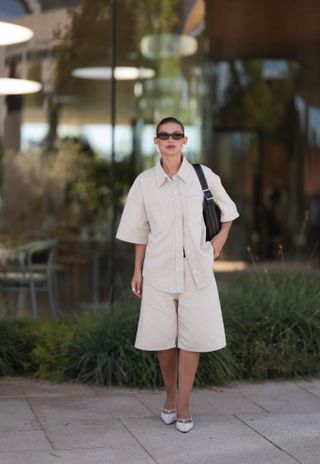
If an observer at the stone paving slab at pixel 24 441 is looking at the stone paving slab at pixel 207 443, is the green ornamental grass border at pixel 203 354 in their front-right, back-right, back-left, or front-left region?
front-left

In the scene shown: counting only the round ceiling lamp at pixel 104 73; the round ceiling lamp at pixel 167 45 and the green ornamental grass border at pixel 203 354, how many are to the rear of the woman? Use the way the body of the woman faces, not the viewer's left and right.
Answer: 3

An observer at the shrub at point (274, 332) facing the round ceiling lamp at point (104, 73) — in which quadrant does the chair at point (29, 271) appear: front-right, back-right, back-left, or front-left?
front-left

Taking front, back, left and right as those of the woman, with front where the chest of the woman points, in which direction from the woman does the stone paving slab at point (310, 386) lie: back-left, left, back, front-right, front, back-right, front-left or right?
back-left

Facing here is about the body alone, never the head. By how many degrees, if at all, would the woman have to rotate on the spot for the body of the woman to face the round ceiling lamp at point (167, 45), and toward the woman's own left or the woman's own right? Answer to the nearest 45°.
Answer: approximately 180°

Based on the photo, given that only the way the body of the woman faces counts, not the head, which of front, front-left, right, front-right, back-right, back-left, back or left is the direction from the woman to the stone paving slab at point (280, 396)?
back-left

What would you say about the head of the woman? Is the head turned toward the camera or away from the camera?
toward the camera

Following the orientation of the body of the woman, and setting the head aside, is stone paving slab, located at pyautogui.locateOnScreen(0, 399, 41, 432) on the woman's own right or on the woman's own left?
on the woman's own right

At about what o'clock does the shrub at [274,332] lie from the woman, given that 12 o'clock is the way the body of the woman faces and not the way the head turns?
The shrub is roughly at 7 o'clock from the woman.

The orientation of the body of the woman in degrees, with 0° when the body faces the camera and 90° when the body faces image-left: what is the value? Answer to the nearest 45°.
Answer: approximately 0°
